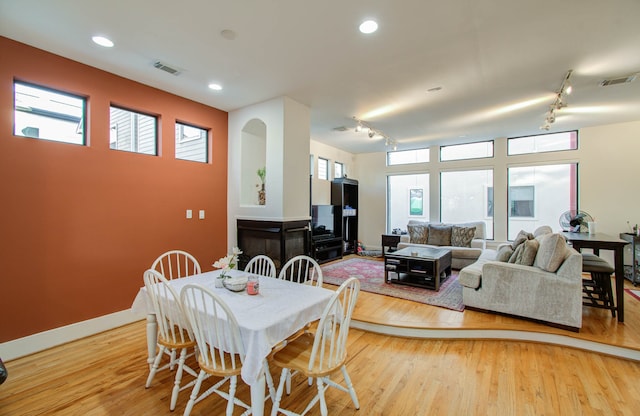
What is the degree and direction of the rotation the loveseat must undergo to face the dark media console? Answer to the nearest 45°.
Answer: approximately 90° to its right

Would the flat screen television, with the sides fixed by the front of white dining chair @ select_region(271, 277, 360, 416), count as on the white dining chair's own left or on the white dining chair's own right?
on the white dining chair's own right

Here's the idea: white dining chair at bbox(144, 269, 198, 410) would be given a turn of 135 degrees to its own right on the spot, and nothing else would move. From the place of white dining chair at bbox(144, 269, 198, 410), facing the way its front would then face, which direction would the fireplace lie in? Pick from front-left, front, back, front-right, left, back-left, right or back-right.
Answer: back-left

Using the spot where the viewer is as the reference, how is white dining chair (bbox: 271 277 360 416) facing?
facing away from the viewer and to the left of the viewer

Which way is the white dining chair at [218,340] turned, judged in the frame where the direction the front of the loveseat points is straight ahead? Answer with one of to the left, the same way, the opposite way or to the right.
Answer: the opposite way

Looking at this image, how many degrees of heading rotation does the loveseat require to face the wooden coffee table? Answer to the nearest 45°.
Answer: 0° — it already faces it

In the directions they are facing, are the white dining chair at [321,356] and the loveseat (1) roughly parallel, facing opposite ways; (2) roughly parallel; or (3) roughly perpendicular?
roughly perpendicular

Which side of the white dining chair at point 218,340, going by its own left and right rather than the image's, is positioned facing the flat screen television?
front

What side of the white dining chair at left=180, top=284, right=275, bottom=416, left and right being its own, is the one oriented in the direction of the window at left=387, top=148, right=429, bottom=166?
front

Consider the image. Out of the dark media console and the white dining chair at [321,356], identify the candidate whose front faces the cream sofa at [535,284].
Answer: the dark media console

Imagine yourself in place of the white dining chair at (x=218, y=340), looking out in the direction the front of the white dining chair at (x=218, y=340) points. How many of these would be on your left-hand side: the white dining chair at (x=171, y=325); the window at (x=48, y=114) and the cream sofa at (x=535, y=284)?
2

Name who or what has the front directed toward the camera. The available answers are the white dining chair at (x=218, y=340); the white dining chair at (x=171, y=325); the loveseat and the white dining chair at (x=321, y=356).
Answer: the loveseat

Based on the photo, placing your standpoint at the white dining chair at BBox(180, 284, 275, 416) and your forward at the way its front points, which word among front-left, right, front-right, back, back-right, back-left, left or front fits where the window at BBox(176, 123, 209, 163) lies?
front-left

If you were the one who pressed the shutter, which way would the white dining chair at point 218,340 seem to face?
facing away from the viewer and to the right of the viewer
